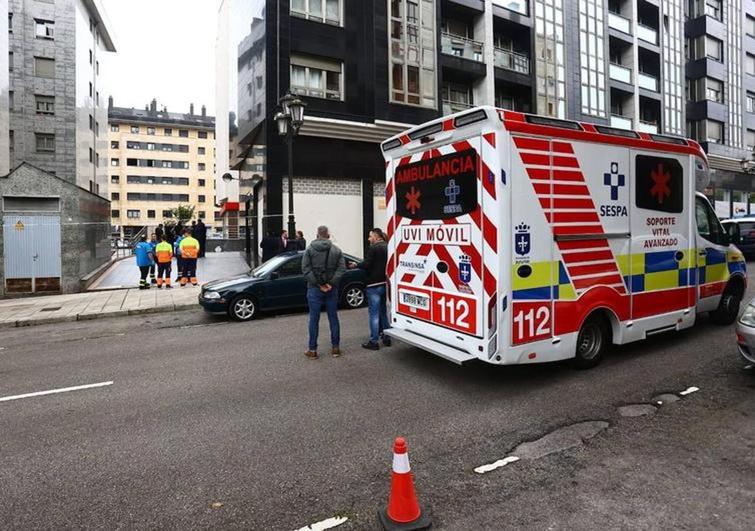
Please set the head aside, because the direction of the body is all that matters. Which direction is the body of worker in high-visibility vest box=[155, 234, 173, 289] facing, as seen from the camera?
away from the camera

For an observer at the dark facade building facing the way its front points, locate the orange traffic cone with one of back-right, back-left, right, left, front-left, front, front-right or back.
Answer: front-right

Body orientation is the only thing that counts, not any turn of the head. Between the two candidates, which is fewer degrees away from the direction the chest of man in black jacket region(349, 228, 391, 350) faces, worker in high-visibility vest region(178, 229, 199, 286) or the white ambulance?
the worker in high-visibility vest

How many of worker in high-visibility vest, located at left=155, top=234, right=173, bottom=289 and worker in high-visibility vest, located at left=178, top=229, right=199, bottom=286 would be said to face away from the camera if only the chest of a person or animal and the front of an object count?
2

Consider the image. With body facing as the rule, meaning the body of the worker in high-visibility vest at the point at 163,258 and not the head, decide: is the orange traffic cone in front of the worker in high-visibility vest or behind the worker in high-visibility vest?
behind

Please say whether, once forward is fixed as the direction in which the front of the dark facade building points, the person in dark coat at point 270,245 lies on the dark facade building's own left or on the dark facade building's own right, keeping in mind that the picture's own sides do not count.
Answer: on the dark facade building's own right

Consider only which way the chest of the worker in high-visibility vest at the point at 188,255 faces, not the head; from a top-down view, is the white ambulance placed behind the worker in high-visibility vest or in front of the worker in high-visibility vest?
behind

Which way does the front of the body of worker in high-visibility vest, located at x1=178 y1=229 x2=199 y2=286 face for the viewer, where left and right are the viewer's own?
facing away from the viewer

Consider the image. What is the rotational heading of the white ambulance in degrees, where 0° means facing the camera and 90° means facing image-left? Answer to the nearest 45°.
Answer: approximately 225°
